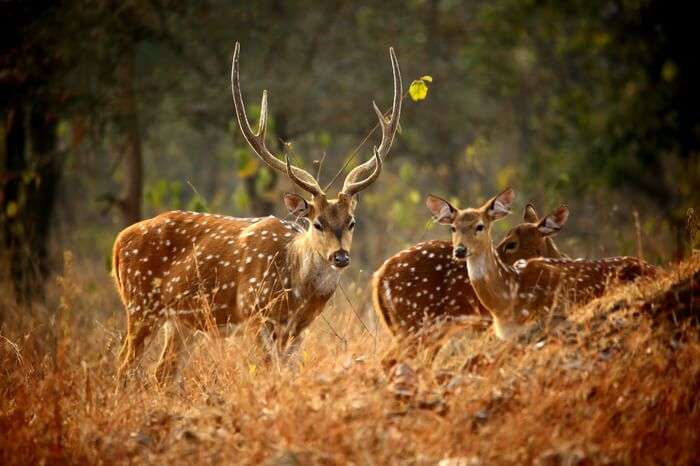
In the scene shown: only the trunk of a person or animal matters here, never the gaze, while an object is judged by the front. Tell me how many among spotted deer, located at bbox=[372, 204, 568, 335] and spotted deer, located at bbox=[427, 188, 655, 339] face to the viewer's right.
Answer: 1

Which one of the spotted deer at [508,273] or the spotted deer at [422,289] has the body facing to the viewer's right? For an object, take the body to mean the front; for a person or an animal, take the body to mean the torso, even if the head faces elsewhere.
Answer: the spotted deer at [422,289]

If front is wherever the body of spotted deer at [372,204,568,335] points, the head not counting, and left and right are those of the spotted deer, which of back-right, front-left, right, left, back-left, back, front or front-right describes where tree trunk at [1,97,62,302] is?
back-left

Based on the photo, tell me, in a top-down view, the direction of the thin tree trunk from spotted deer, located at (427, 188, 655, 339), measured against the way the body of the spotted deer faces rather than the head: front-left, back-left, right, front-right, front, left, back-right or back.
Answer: right

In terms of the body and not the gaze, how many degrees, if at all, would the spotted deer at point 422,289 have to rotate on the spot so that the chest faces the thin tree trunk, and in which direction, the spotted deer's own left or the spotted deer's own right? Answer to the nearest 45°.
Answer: approximately 135° to the spotted deer's own left

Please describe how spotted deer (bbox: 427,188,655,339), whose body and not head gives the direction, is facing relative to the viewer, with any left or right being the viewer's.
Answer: facing the viewer and to the left of the viewer

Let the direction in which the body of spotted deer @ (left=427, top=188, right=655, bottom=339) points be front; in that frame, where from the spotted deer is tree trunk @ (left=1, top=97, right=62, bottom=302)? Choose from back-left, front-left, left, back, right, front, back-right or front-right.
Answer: right

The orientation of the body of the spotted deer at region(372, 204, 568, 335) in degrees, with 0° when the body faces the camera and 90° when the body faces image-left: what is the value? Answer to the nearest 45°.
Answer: approximately 270°

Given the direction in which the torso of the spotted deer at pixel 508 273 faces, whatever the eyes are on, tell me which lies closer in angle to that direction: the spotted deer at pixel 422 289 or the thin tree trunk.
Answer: the spotted deer

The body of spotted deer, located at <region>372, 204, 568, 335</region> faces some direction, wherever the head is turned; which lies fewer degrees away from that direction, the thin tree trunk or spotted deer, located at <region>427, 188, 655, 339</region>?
the spotted deer
